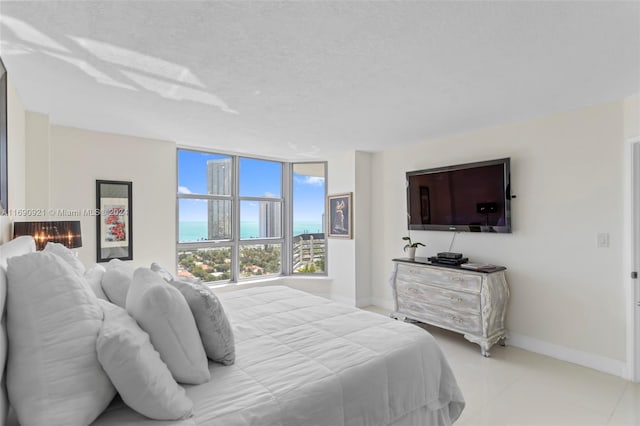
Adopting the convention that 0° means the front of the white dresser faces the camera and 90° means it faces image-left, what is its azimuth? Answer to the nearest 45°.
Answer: approximately 45°

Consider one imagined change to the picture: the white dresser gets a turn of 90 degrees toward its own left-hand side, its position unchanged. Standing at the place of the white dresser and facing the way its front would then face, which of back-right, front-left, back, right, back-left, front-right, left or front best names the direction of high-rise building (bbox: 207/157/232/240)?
back-right

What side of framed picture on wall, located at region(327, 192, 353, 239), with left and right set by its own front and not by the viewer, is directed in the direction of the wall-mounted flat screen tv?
left

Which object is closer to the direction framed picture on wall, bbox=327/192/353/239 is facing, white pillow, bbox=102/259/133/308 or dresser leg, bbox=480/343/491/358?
the white pillow

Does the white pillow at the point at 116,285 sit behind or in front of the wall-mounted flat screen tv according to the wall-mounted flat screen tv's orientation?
in front

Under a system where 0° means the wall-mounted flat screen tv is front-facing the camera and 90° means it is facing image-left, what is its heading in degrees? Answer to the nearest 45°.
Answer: approximately 45°

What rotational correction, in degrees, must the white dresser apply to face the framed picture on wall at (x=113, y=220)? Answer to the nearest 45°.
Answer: approximately 45° to its right

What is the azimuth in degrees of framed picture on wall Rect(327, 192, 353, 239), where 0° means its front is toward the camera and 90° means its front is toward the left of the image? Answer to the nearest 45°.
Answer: approximately 45°
